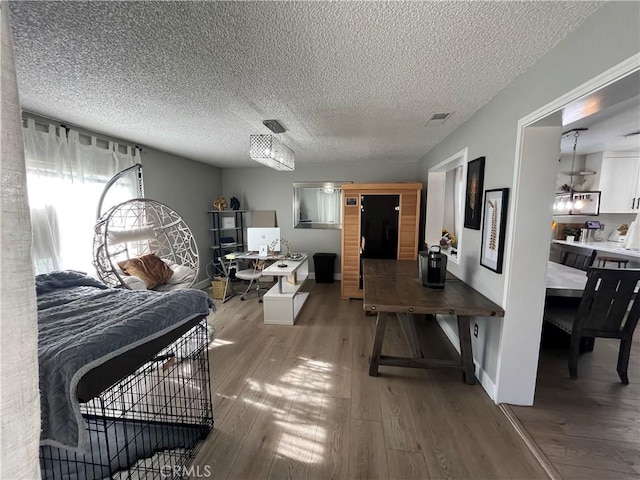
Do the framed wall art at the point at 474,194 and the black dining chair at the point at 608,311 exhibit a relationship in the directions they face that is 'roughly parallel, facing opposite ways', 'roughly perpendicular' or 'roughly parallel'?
roughly perpendicular

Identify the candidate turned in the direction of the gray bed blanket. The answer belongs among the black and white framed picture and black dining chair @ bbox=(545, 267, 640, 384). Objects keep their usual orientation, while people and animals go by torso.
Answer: the black and white framed picture

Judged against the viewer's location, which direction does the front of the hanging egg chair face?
facing the viewer and to the right of the viewer

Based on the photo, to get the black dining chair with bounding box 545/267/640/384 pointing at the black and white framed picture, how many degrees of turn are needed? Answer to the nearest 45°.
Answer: approximately 90° to its left

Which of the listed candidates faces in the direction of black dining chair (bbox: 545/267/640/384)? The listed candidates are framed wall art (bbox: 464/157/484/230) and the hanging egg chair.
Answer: the hanging egg chair

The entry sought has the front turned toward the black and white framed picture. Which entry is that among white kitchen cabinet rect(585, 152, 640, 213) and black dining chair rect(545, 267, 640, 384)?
the white kitchen cabinet

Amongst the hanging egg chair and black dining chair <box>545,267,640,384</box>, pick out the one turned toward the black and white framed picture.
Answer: the hanging egg chair

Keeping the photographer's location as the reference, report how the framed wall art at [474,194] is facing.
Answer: facing the viewer and to the left of the viewer

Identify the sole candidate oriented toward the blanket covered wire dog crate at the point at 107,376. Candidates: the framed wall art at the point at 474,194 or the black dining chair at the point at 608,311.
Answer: the framed wall art

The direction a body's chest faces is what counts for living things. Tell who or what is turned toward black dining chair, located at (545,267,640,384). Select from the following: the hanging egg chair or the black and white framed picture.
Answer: the hanging egg chair

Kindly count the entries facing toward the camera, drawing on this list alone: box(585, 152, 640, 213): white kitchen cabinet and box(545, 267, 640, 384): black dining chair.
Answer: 1

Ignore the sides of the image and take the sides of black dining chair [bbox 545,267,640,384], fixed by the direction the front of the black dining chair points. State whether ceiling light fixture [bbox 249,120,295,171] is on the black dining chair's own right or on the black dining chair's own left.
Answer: on the black dining chair's own left

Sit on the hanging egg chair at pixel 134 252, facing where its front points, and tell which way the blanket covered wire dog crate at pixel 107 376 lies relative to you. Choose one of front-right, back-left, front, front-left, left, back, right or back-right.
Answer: front-right

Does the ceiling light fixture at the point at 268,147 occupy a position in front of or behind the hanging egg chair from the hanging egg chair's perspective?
in front

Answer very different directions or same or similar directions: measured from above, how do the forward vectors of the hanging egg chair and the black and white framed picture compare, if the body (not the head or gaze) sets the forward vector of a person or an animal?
very different directions

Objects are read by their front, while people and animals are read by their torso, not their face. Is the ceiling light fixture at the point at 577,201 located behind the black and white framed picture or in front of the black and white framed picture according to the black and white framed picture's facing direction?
behind

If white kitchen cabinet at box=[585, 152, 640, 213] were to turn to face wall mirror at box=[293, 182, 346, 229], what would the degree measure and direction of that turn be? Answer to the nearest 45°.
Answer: approximately 45° to its right

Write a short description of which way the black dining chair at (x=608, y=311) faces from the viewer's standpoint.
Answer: facing away from the viewer and to the left of the viewer

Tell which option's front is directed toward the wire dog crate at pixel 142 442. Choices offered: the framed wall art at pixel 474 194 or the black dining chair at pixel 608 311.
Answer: the framed wall art

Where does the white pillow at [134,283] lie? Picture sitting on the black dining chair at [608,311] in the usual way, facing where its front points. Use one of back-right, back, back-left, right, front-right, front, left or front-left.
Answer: left

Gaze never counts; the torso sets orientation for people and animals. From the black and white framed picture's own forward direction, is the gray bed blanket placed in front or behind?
in front

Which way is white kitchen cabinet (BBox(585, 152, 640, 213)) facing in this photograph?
toward the camera
